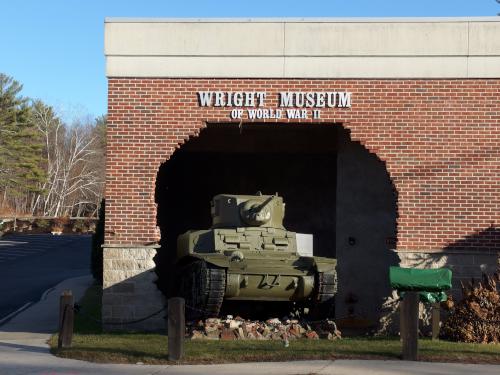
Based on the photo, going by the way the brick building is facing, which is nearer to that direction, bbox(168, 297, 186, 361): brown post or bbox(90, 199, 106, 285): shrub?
the brown post

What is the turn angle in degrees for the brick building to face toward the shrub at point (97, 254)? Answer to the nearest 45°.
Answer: approximately 135° to its right

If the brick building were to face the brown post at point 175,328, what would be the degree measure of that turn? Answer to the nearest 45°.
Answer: approximately 45° to its right

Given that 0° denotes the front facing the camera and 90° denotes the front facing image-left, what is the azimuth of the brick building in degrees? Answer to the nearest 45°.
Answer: approximately 0°
